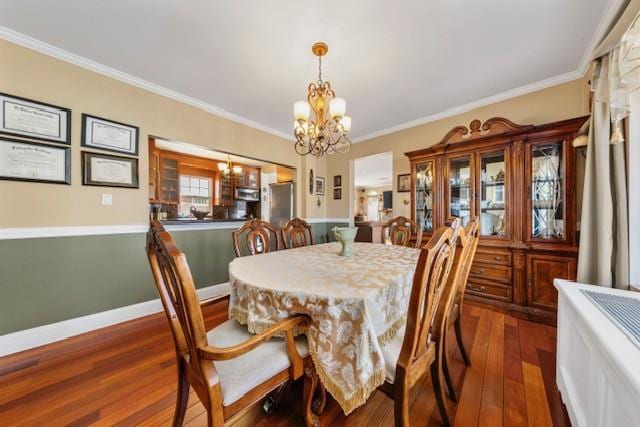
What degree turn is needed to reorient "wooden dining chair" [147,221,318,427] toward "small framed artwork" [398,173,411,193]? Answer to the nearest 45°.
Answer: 0° — it already faces it

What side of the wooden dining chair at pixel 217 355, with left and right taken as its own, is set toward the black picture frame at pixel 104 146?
left

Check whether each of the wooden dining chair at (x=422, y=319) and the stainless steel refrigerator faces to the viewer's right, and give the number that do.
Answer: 0

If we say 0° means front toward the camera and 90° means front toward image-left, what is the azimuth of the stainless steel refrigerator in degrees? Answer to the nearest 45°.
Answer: approximately 45°

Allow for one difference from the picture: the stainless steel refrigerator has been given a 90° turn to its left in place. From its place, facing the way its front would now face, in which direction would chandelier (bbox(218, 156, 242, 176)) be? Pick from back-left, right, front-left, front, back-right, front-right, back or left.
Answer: back

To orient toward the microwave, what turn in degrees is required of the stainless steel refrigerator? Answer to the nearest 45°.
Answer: approximately 90° to its right

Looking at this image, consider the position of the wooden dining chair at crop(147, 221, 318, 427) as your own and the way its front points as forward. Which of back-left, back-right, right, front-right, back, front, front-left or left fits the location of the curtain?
front-right

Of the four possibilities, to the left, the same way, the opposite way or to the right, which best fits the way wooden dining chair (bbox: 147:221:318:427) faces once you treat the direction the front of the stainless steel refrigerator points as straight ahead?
the opposite way

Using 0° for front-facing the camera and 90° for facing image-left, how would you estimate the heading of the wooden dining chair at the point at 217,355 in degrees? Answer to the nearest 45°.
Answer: approximately 225°

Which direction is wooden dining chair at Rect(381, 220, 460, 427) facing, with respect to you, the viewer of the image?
facing away from the viewer and to the left of the viewer

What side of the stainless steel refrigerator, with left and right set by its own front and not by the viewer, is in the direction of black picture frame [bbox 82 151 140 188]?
front

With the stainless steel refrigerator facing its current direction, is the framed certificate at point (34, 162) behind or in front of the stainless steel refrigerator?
in front
